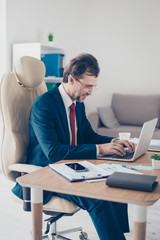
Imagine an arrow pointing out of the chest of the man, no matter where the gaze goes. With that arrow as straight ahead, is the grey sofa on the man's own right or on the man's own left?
on the man's own left

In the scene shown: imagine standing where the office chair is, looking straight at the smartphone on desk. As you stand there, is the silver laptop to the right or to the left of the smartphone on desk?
left

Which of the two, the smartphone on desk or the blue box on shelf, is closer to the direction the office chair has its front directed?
the smartphone on desk

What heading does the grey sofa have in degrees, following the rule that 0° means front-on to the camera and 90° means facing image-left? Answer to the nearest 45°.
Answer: approximately 0°

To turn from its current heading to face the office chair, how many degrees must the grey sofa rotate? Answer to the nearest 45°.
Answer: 0° — it already faces it

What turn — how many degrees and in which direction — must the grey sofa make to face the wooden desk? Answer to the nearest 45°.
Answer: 0° — it already faces it
